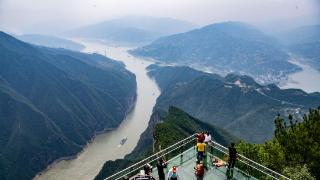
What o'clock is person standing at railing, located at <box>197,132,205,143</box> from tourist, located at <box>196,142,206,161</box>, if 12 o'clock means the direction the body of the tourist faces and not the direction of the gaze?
The person standing at railing is roughly at 12 o'clock from the tourist.

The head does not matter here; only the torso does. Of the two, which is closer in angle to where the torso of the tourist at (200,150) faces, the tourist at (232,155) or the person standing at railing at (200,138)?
the person standing at railing

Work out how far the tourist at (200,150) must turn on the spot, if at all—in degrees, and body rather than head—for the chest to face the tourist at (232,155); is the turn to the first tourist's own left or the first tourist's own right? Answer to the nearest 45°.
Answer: approximately 135° to the first tourist's own right

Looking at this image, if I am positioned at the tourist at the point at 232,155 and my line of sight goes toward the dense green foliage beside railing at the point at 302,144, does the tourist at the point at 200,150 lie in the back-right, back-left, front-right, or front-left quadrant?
back-left

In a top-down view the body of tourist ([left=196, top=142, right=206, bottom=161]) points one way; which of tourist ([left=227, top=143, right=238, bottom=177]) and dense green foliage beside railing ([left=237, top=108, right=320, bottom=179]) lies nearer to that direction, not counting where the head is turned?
the dense green foliage beside railing

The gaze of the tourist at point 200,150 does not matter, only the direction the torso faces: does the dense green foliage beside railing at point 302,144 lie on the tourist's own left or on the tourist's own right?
on the tourist's own right

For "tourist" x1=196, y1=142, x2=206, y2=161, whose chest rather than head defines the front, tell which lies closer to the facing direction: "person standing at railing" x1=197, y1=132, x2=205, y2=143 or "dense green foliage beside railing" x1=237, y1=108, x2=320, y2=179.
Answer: the person standing at railing

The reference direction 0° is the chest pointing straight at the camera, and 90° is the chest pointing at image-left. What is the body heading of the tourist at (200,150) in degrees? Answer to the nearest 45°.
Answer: approximately 180°
